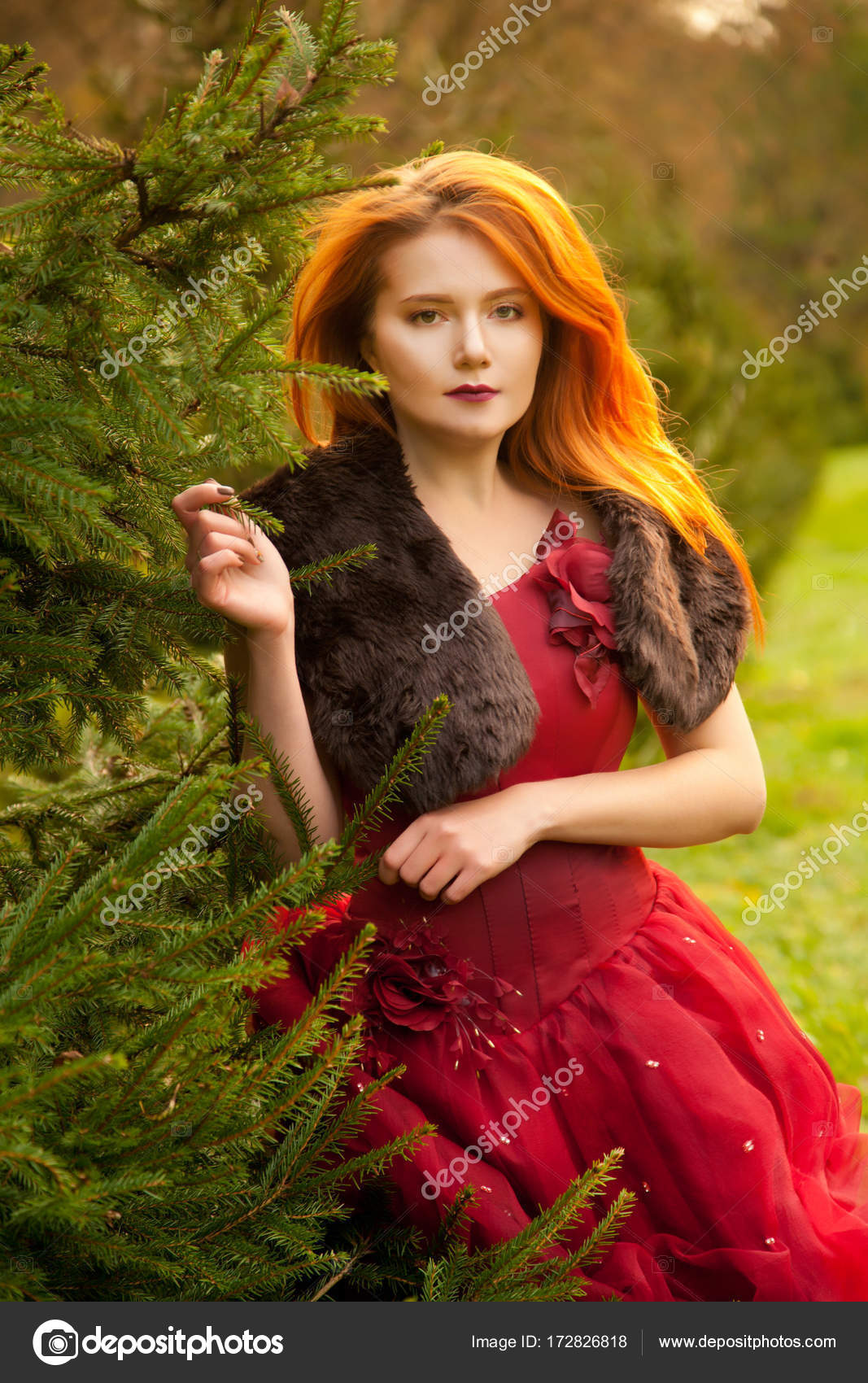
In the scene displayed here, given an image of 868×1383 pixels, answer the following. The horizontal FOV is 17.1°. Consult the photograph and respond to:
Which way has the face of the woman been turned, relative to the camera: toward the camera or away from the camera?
toward the camera

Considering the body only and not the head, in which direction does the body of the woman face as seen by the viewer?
toward the camera
